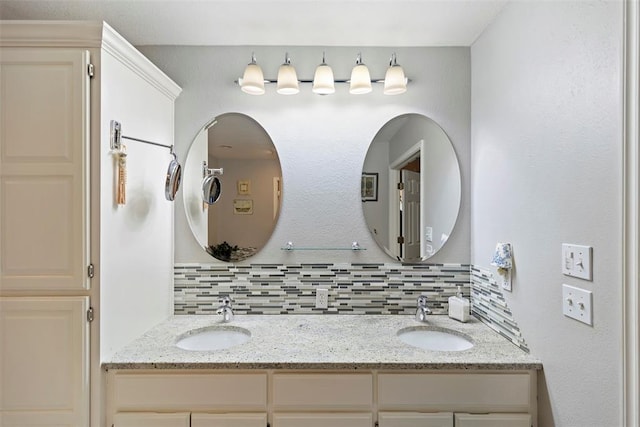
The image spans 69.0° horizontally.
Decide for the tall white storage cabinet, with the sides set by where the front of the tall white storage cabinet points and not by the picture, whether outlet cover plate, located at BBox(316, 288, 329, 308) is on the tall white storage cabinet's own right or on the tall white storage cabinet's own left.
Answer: on the tall white storage cabinet's own left

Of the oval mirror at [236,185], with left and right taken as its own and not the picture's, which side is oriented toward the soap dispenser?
left

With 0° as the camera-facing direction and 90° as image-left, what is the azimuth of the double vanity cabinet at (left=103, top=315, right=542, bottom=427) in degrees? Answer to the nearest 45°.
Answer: approximately 0°

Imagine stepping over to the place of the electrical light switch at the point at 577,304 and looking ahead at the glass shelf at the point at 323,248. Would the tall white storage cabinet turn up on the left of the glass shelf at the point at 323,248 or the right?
left

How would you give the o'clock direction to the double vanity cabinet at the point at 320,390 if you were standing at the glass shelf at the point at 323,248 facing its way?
The double vanity cabinet is roughly at 12 o'clock from the glass shelf.

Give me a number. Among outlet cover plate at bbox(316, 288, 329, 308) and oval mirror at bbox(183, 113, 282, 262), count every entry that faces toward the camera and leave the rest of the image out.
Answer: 2

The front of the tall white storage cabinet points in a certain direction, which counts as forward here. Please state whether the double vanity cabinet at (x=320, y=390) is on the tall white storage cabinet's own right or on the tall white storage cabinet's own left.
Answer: on the tall white storage cabinet's own left

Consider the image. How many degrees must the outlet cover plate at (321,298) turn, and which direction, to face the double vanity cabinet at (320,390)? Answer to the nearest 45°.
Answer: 0° — it already faces it
